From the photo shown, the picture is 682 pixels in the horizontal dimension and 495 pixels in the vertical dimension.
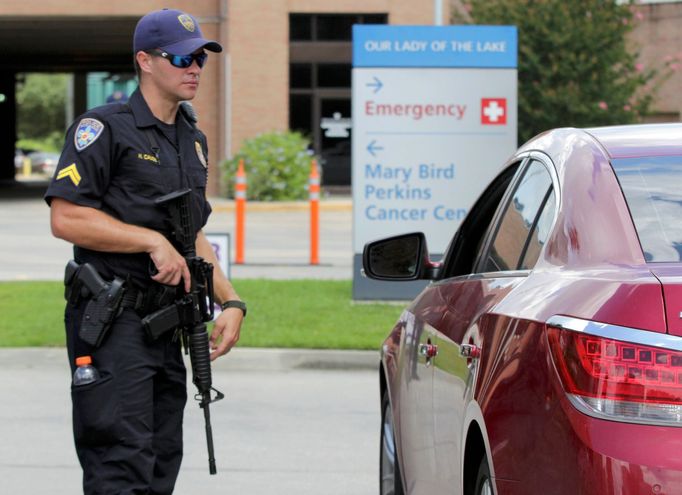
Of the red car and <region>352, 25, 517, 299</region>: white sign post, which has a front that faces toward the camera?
the white sign post

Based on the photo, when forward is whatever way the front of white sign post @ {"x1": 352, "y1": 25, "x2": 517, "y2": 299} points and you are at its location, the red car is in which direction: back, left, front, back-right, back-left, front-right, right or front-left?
front

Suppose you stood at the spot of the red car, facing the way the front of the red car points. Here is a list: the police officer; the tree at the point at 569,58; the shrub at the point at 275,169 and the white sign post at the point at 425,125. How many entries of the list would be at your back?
0

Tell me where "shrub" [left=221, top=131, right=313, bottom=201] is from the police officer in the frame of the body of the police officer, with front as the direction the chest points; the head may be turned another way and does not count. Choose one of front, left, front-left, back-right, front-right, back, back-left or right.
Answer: back-left

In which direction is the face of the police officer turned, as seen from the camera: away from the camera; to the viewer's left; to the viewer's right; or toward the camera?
to the viewer's right

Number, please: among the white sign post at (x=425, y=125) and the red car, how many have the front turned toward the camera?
1

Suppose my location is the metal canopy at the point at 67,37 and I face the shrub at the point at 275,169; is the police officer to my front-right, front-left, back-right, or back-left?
front-right

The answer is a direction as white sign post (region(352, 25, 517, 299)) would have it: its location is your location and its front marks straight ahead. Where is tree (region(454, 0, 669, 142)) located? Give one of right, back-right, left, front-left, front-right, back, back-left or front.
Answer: back

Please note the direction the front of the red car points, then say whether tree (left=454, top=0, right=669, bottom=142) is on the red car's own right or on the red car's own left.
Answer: on the red car's own right

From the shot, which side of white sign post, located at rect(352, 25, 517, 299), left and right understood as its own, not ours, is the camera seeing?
front

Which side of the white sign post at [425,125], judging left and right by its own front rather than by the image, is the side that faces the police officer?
front

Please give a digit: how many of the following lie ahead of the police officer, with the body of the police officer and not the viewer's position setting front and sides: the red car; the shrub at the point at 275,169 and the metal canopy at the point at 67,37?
1

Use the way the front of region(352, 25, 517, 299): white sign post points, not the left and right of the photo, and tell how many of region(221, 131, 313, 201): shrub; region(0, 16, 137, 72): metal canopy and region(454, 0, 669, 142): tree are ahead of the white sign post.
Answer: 0

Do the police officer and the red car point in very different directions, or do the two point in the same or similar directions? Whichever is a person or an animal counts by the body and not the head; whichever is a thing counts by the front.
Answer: very different directions

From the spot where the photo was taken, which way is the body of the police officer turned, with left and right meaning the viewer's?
facing the viewer and to the right of the viewer

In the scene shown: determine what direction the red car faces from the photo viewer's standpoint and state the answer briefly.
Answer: facing away from the viewer and to the left of the viewer

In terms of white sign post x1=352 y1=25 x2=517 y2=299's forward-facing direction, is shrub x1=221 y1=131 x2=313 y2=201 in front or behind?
behind

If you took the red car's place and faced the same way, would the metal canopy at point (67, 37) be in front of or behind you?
in front
